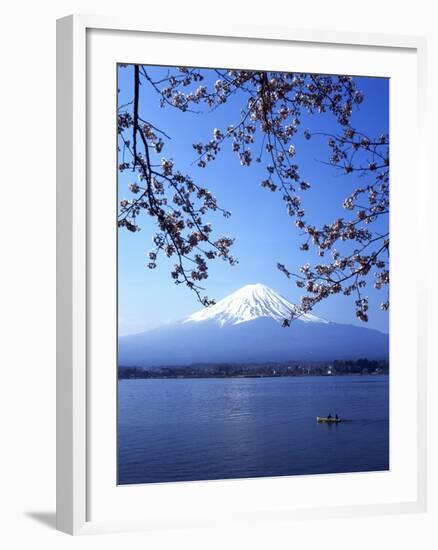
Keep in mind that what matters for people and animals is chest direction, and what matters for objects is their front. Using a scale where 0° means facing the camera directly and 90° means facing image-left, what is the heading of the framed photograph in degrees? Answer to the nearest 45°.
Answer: approximately 315°
